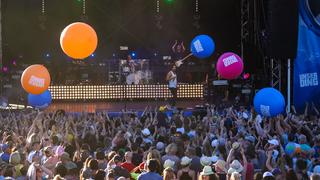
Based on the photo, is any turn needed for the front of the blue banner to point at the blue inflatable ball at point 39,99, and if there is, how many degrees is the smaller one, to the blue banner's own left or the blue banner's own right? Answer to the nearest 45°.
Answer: approximately 45° to the blue banner's own right

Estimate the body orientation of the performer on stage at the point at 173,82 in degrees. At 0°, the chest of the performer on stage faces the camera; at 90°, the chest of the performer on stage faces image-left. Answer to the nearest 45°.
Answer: approximately 315°

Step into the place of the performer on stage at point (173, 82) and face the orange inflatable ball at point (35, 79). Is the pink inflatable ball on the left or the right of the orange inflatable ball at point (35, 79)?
left

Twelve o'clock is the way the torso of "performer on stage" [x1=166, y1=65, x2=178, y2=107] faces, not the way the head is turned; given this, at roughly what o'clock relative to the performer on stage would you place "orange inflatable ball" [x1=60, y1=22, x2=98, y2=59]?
The orange inflatable ball is roughly at 2 o'clock from the performer on stage.

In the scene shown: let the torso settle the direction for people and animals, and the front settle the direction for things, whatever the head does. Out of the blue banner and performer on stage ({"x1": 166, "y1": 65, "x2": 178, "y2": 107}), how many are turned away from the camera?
0

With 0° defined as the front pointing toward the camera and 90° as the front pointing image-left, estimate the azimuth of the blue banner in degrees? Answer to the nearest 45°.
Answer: approximately 0°
